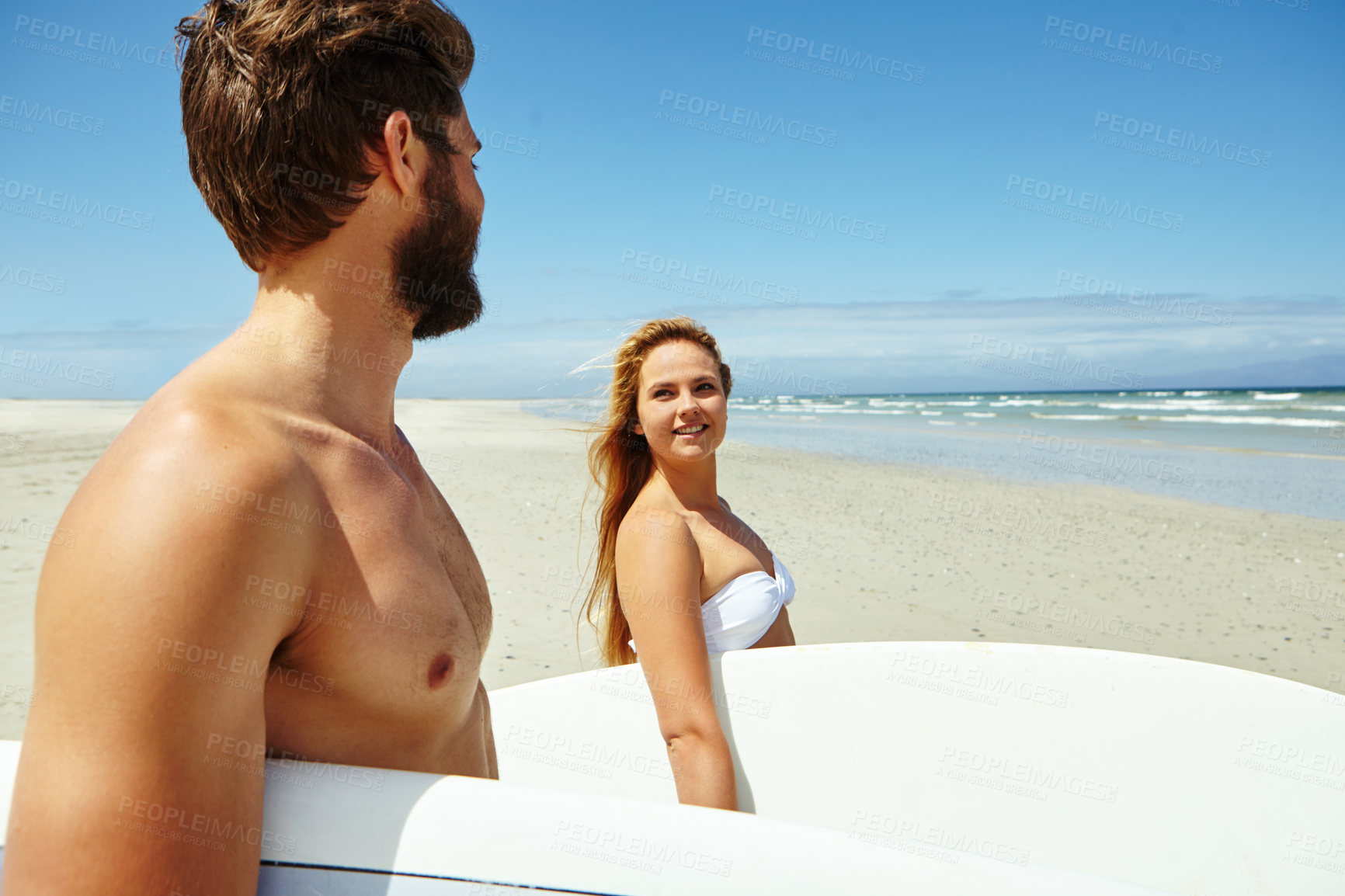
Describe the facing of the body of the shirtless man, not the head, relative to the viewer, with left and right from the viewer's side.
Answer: facing to the right of the viewer

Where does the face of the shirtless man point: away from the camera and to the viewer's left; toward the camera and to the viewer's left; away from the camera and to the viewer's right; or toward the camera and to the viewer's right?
away from the camera and to the viewer's right

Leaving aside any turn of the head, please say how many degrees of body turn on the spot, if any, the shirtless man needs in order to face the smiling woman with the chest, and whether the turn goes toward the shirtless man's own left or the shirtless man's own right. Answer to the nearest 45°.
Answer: approximately 45° to the shirtless man's own left
